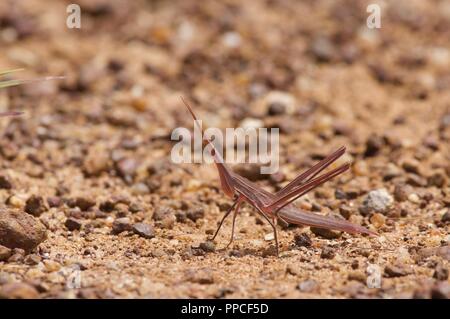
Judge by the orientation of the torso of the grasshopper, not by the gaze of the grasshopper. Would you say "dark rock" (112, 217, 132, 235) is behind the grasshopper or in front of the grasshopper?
in front

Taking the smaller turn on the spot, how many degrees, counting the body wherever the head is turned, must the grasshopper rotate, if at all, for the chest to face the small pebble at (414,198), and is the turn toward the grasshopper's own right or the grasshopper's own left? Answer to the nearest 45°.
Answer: approximately 135° to the grasshopper's own right

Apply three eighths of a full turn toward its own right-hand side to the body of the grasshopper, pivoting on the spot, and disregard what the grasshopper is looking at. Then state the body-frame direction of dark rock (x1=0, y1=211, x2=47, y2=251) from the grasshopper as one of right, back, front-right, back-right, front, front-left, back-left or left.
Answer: back-left

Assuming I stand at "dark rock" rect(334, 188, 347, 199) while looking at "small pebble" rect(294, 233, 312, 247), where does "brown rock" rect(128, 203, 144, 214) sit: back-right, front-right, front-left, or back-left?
front-right

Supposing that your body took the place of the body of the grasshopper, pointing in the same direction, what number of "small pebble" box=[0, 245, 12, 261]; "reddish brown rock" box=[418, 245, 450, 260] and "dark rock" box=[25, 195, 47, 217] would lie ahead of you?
2

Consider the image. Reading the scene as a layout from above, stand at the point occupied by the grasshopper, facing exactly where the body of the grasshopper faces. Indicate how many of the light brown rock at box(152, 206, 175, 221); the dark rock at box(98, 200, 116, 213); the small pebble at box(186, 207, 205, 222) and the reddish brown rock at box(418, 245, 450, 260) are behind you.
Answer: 1

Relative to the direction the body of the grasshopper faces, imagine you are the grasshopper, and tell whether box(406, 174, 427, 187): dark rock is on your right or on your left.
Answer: on your right

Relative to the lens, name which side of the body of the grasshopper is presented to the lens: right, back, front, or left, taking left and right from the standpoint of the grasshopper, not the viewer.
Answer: left

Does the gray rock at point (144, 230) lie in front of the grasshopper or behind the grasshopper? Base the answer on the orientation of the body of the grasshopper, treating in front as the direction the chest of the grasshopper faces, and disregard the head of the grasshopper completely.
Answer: in front

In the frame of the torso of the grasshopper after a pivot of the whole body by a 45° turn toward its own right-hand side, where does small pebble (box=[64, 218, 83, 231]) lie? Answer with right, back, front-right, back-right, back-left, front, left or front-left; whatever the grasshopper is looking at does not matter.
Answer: front-left

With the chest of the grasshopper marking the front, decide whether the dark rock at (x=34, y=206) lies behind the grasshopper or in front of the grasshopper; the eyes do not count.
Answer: in front
